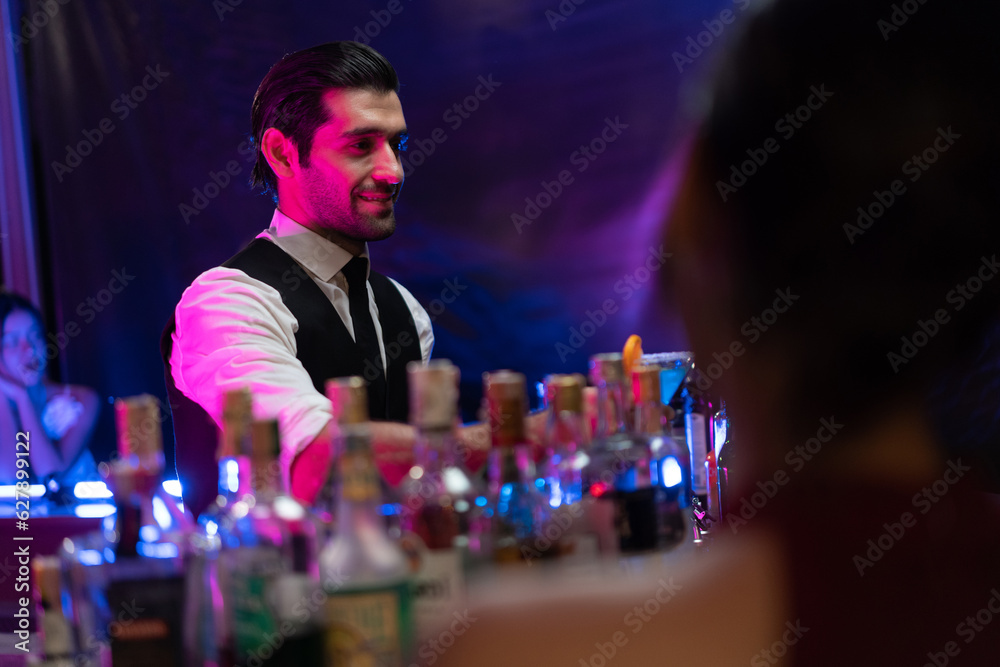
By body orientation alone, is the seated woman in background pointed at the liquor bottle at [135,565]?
yes

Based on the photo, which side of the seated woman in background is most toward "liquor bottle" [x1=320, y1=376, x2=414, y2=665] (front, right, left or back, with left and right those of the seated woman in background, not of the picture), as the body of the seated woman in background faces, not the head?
front

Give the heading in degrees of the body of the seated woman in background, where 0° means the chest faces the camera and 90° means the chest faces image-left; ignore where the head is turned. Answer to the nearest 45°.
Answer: approximately 0°

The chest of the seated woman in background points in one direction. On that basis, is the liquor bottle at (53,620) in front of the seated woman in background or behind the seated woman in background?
in front

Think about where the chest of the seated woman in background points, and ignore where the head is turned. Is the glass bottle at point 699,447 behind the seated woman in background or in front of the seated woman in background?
in front

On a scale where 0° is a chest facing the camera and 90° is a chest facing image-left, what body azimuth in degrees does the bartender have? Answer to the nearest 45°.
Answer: approximately 315°

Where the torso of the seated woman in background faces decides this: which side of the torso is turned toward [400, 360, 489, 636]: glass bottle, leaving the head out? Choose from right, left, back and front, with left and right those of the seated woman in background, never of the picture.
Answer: front

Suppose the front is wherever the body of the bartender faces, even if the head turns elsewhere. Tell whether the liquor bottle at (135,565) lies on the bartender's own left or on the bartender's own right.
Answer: on the bartender's own right

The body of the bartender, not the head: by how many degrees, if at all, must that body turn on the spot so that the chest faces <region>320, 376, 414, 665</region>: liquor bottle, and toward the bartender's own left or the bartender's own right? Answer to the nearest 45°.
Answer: approximately 45° to the bartender's own right

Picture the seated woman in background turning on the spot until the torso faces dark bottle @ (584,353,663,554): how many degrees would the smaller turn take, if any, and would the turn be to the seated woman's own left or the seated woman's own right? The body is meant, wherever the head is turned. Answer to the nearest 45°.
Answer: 0° — they already face it

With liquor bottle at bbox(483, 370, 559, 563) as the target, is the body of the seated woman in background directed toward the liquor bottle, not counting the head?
yes
